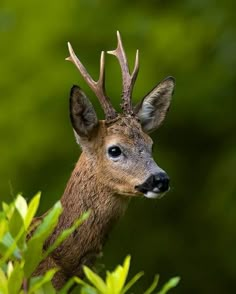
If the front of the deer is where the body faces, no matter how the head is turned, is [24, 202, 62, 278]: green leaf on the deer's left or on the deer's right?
on the deer's right

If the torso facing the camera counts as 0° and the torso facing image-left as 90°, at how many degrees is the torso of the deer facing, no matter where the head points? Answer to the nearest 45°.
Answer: approximately 315°

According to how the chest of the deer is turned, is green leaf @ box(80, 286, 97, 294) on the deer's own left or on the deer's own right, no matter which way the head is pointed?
on the deer's own right

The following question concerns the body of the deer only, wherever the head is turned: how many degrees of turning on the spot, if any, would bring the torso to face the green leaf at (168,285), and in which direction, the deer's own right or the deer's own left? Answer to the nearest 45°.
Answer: approximately 45° to the deer's own right

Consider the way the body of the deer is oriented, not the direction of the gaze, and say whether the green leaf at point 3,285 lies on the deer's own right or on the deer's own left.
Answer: on the deer's own right

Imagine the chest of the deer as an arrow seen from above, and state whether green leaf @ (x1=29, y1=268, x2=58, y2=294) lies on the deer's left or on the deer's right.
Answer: on the deer's right

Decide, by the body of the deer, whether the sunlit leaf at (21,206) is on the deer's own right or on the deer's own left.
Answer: on the deer's own right
